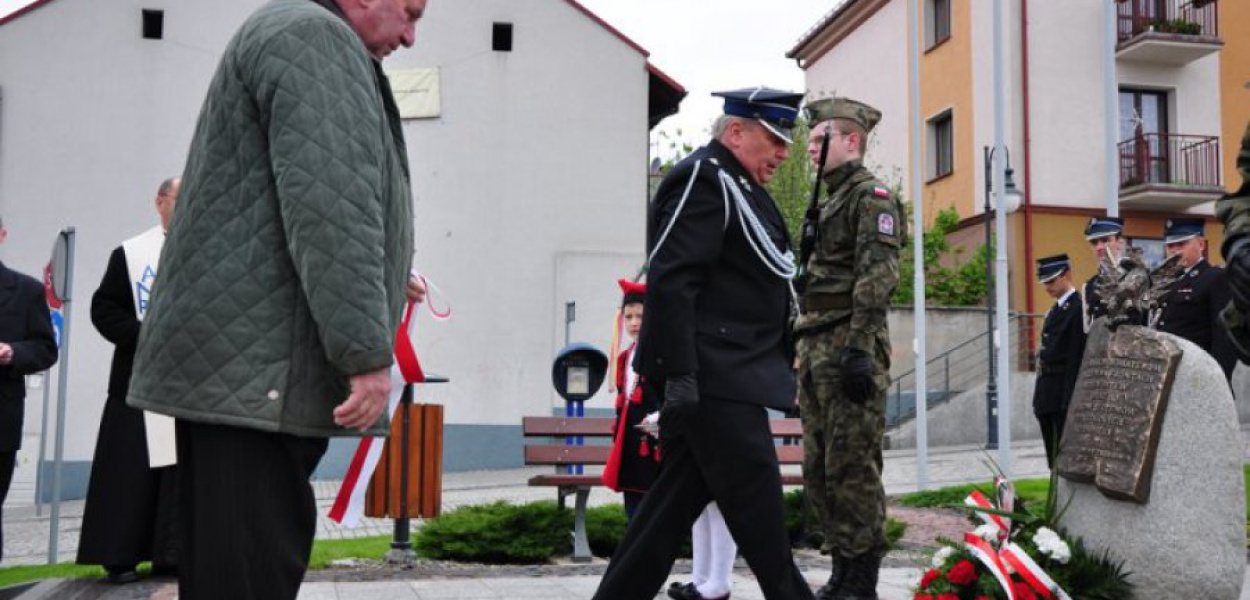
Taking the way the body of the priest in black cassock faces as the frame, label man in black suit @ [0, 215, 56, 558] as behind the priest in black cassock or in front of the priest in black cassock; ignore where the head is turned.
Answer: behind

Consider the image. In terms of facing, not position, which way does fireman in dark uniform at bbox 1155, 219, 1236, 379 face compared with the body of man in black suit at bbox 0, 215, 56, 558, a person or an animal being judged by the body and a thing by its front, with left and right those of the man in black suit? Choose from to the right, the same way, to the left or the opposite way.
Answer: to the right

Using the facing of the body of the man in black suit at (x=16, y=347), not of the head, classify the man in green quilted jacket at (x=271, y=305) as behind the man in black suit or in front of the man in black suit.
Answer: in front

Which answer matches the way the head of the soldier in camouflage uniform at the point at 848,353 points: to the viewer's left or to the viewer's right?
to the viewer's left

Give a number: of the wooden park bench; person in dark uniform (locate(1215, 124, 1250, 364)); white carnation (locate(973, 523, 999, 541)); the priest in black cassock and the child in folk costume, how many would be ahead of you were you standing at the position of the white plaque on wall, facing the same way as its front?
5

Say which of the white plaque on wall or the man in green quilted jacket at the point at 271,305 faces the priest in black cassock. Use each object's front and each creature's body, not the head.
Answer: the white plaque on wall

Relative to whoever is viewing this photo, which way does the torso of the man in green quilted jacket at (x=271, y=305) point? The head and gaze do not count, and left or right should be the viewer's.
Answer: facing to the right of the viewer

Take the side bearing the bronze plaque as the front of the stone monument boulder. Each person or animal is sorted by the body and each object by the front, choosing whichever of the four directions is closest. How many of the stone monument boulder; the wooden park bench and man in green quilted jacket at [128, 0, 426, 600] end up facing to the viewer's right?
1

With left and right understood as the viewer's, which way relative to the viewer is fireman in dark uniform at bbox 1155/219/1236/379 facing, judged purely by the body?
facing the viewer and to the left of the viewer

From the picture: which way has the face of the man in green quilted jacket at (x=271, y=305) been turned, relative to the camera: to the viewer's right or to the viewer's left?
to the viewer's right

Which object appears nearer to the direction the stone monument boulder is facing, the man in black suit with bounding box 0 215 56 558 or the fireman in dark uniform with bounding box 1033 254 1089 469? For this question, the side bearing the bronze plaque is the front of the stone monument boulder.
the man in black suit

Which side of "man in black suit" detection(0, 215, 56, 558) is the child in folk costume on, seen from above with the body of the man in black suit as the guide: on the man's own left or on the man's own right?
on the man's own left

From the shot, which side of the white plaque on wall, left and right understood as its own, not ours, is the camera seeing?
front

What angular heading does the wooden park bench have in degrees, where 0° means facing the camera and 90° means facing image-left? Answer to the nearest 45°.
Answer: approximately 0°

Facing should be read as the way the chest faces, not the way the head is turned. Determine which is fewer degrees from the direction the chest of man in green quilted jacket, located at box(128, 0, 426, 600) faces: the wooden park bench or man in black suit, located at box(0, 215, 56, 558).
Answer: the wooden park bench
